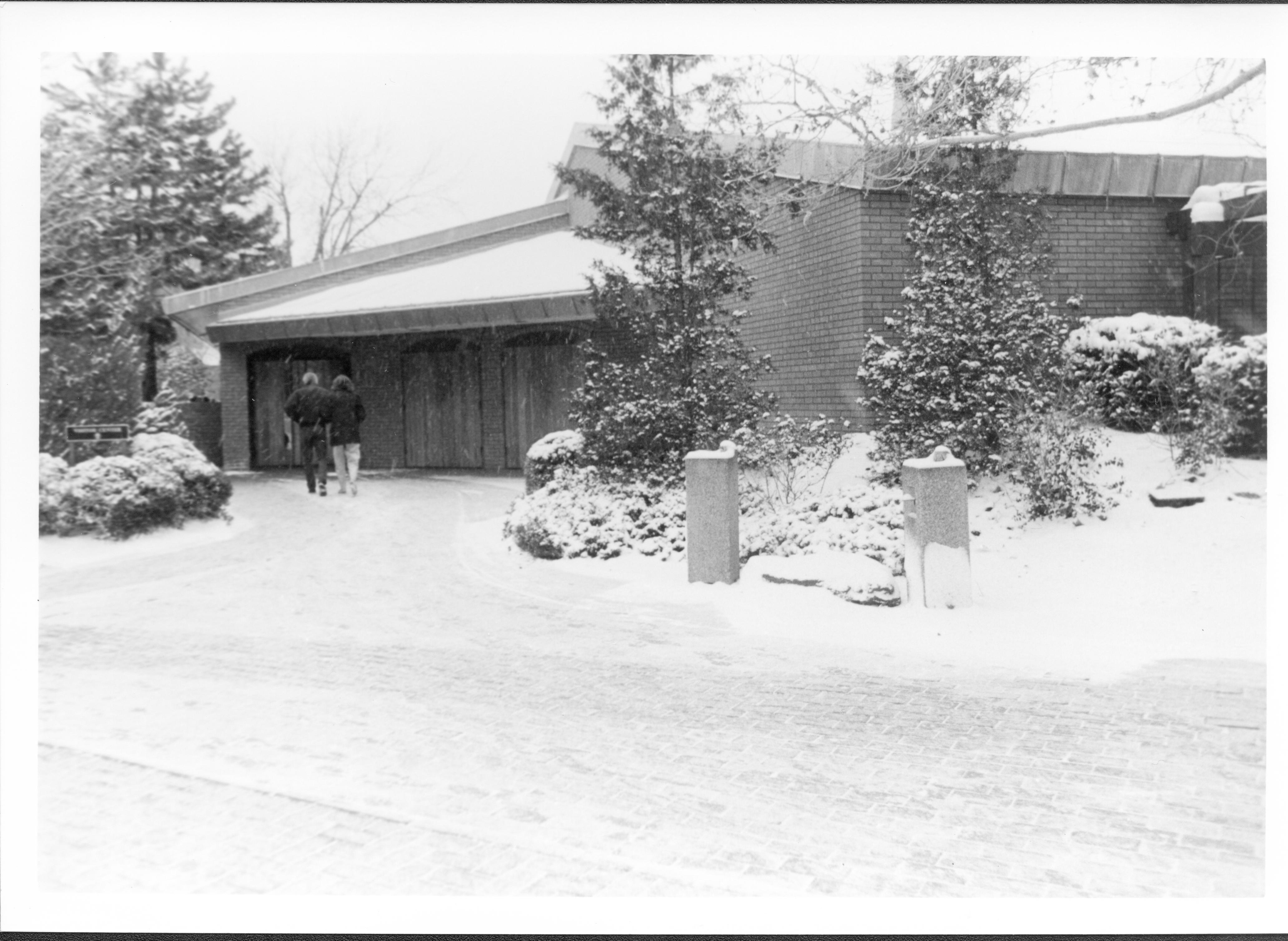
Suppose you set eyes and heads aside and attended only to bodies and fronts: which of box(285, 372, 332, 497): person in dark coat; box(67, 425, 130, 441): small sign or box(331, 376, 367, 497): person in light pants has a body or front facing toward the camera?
the small sign

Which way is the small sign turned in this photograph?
toward the camera

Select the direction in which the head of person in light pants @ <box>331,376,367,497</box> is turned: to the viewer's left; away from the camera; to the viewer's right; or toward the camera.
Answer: away from the camera

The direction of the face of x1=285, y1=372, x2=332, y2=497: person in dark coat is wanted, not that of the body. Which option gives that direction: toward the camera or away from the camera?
away from the camera

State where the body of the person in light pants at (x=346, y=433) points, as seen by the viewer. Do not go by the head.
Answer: away from the camera

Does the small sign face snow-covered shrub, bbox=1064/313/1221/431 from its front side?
no

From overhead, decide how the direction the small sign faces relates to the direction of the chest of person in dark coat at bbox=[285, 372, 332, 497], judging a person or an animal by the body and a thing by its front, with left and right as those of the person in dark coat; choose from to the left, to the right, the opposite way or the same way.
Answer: the opposite way

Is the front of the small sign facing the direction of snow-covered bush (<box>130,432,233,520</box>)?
no

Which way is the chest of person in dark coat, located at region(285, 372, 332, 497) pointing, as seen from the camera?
away from the camera

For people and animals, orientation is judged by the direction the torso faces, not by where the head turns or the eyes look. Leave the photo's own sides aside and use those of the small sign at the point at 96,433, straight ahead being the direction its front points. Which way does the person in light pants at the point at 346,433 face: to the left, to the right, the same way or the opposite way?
the opposite way

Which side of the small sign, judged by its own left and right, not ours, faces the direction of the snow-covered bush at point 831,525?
left

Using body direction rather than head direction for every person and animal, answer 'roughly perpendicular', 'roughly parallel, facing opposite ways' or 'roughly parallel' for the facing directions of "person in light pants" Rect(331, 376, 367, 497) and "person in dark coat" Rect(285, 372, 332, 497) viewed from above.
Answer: roughly parallel

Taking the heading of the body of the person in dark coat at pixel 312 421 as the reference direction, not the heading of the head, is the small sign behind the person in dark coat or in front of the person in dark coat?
behind

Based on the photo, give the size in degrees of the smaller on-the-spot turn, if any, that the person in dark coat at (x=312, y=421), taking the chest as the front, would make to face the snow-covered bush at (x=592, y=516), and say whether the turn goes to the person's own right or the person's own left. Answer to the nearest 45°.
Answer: approximately 90° to the person's own right

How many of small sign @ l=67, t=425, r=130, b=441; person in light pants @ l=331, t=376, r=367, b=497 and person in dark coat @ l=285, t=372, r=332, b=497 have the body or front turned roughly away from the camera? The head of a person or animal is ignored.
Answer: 2

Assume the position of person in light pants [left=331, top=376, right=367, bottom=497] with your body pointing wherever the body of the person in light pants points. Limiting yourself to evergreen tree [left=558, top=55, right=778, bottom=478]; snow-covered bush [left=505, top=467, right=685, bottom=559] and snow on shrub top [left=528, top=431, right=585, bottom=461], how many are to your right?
3

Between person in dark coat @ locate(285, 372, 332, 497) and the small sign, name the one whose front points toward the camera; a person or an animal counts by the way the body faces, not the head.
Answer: the small sign

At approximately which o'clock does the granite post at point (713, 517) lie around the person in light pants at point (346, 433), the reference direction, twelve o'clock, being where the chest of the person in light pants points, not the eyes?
The granite post is roughly at 4 o'clock from the person in light pants.

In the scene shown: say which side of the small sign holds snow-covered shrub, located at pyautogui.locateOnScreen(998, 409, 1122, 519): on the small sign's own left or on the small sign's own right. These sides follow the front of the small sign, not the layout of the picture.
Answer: on the small sign's own left

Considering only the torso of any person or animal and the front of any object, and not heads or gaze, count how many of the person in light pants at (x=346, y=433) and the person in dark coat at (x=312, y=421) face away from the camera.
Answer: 2
